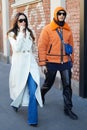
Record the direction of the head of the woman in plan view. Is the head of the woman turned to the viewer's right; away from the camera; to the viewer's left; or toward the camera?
toward the camera

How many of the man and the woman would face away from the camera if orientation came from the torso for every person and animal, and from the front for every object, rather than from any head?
0

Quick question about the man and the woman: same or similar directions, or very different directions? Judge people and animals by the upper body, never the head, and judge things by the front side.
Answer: same or similar directions

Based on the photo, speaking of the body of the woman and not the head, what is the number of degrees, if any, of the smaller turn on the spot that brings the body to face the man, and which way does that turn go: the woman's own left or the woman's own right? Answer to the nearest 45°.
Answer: approximately 45° to the woman's own left
